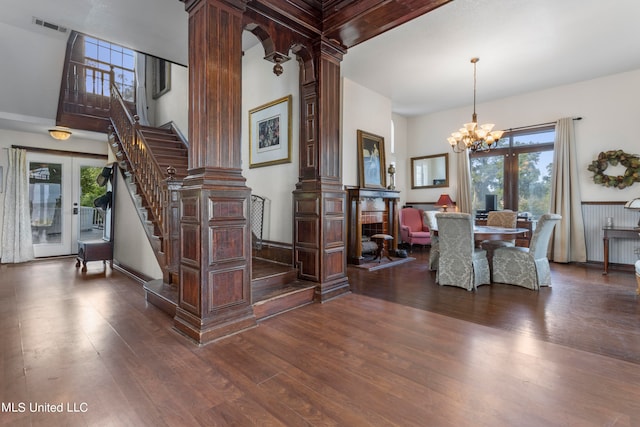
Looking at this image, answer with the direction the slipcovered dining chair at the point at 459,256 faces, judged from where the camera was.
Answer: facing away from the viewer and to the right of the viewer

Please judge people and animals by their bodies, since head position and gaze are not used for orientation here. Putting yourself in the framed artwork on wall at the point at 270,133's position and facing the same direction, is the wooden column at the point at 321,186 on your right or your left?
on your left

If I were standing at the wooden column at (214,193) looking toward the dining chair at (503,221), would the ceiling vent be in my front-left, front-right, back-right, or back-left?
back-left

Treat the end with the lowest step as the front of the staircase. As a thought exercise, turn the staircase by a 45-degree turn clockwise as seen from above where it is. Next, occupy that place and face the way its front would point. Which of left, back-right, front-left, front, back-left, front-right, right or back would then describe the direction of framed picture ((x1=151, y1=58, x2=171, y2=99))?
back

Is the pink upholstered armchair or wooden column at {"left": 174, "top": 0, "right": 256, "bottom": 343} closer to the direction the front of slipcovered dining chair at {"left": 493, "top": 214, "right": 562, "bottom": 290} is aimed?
the pink upholstered armchair

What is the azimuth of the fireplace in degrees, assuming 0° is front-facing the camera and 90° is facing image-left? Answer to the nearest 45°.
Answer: approximately 315°
